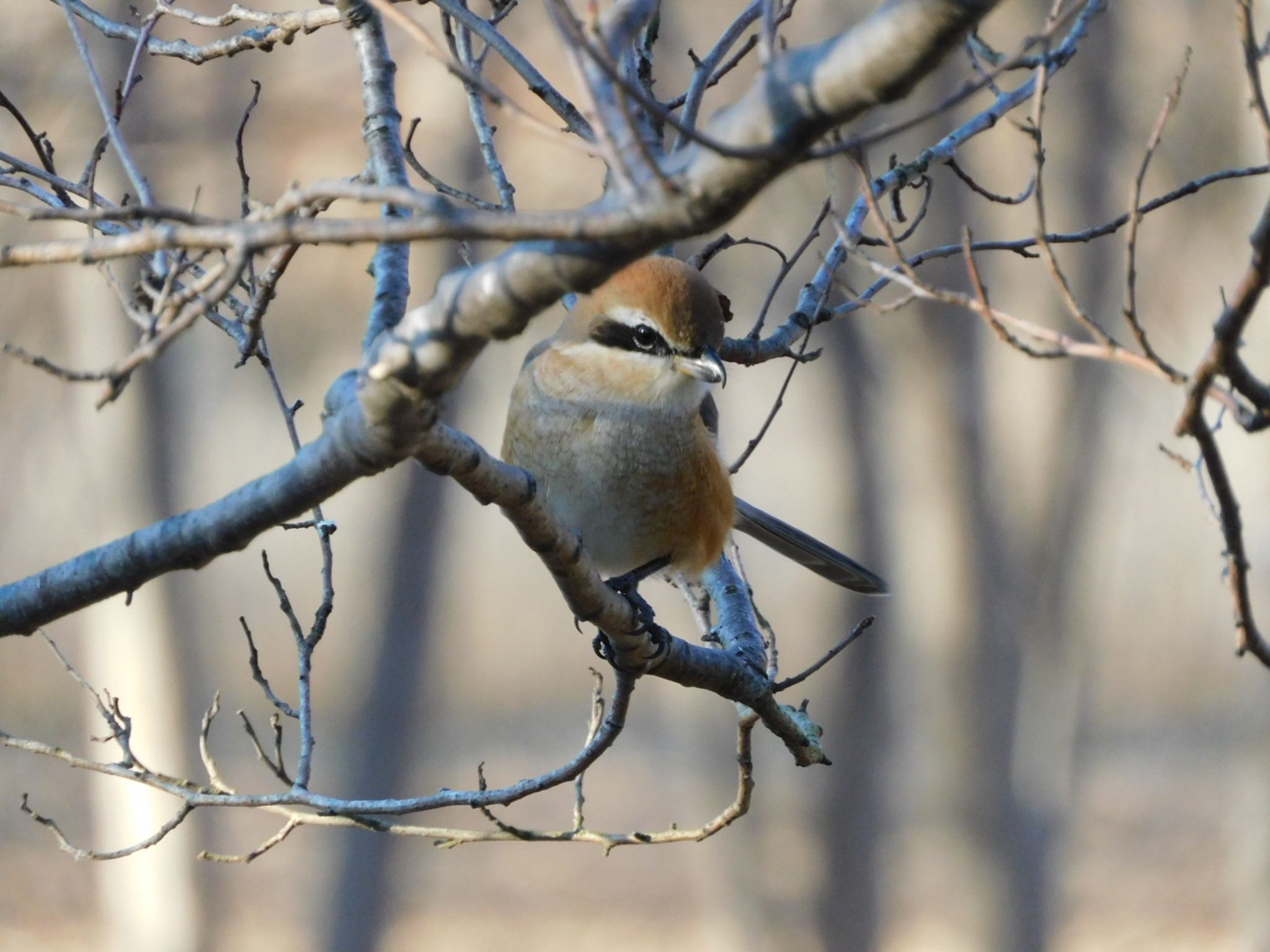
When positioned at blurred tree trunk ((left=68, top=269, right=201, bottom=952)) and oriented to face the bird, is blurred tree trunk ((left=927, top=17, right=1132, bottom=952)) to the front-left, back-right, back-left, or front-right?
front-left

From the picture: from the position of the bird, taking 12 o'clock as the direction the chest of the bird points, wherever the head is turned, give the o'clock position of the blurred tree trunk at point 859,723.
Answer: The blurred tree trunk is roughly at 5 o'clock from the bird.

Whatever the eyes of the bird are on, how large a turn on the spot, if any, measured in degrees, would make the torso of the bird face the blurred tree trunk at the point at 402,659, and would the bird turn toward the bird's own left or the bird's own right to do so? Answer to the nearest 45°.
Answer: approximately 135° to the bird's own right

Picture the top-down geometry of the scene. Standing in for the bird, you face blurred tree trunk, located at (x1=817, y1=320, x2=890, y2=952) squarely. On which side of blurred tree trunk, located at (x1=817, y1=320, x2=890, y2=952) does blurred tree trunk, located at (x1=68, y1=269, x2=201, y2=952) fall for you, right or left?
left

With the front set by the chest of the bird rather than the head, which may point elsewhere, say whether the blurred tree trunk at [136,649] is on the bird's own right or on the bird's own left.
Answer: on the bird's own right

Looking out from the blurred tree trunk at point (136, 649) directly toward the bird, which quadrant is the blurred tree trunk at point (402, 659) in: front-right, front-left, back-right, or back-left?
front-left
